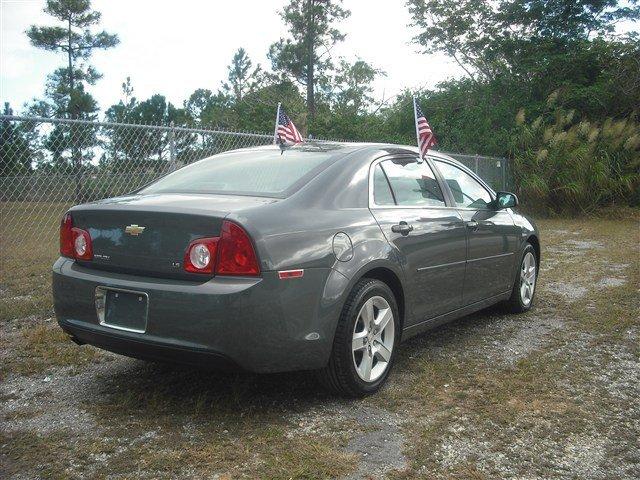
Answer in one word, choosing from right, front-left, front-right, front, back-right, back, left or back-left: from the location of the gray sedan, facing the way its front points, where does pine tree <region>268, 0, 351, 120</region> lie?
front-left

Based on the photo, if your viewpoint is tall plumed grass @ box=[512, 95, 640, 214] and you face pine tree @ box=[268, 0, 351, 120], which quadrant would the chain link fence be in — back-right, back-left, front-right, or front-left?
back-left

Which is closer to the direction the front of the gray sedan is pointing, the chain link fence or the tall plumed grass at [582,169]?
the tall plumed grass

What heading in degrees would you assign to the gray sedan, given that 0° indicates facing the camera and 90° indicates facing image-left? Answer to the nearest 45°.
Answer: approximately 225°

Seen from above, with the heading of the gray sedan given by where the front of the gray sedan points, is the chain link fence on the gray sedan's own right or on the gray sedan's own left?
on the gray sedan's own left

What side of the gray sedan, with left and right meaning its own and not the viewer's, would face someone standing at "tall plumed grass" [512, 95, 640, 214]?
front
